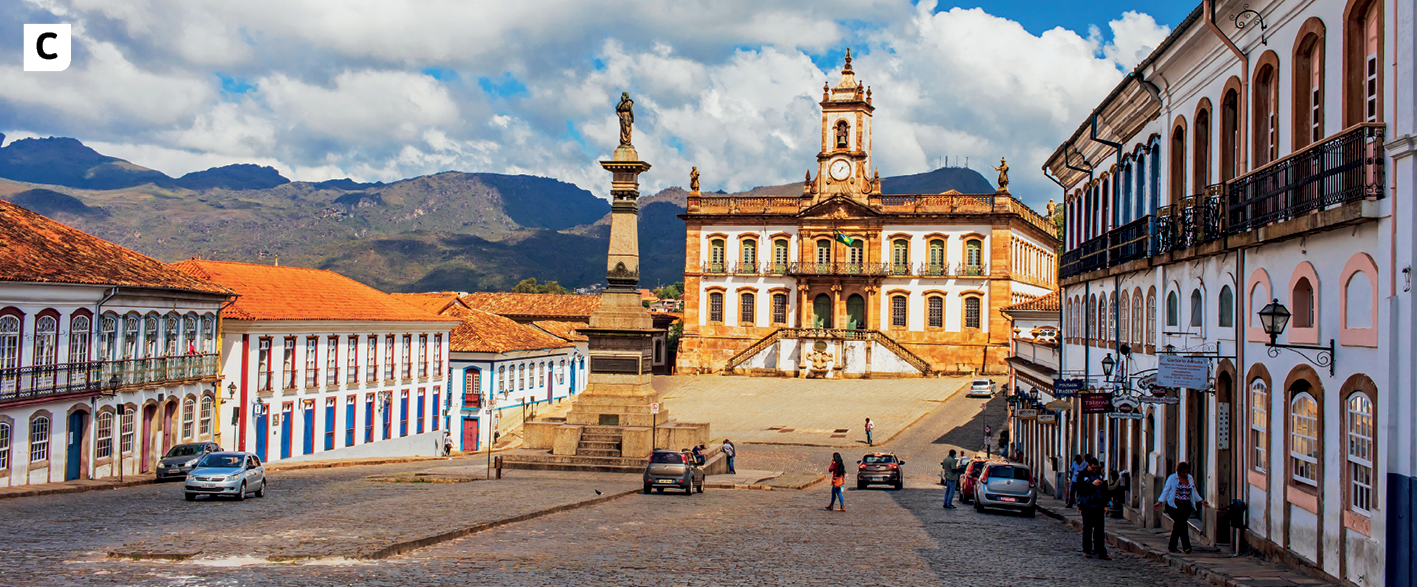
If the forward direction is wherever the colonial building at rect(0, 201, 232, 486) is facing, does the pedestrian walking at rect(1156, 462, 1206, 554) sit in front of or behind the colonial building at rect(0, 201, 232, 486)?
in front

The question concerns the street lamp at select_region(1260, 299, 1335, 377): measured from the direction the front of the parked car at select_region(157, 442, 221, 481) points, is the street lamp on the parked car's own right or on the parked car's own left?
on the parked car's own left

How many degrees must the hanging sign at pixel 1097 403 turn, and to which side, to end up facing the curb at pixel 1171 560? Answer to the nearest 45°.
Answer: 0° — it already faces it

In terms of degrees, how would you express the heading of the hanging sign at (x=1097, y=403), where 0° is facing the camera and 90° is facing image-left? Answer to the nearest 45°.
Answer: approximately 0°

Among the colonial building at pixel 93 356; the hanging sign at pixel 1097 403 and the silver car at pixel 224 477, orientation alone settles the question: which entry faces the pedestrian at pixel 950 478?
the colonial building

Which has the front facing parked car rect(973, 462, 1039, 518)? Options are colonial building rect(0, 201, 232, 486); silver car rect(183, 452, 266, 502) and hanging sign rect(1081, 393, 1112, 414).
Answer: the colonial building
